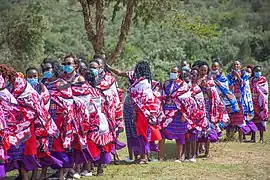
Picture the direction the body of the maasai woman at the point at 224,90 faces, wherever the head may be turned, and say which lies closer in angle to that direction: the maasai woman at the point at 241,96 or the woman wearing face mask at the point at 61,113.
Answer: the woman wearing face mask
